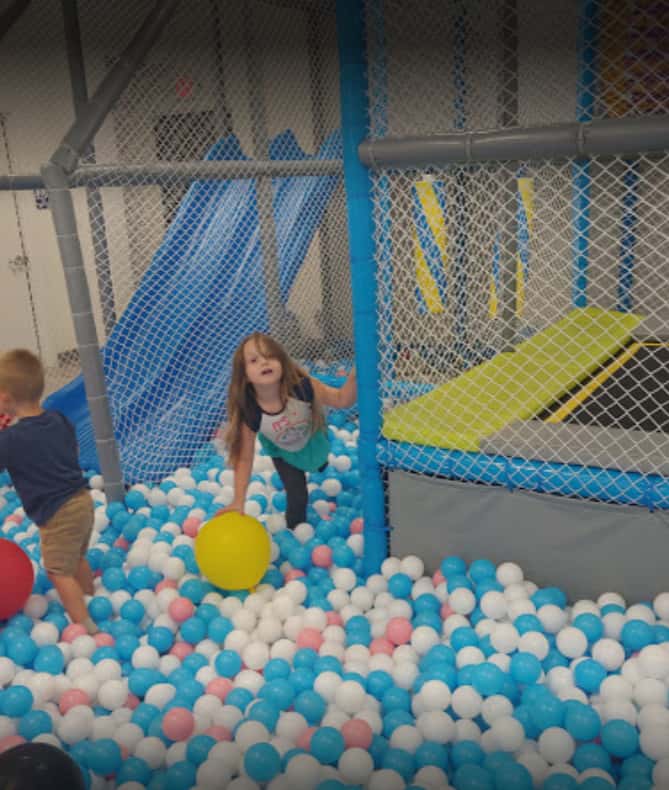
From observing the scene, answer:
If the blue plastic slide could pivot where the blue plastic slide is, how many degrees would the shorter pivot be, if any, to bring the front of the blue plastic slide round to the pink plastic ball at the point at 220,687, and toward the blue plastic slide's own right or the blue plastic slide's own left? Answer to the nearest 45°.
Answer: approximately 45° to the blue plastic slide's own left

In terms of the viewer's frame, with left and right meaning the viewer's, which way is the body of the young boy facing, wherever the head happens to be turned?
facing away from the viewer and to the left of the viewer

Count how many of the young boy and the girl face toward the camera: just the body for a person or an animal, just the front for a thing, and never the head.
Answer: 1

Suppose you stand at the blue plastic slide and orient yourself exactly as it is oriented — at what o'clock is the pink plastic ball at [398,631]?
The pink plastic ball is roughly at 10 o'clock from the blue plastic slide.

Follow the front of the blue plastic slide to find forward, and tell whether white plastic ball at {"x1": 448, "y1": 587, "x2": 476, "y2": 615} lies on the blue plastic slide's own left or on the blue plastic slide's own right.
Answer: on the blue plastic slide's own left

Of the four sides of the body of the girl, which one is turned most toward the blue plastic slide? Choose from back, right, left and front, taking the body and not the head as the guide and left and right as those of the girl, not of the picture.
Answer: back

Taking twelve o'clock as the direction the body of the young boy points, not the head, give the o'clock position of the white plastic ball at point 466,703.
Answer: The white plastic ball is roughly at 6 o'clock from the young boy.

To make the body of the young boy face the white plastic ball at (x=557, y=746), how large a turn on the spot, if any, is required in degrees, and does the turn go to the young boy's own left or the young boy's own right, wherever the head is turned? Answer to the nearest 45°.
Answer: approximately 180°

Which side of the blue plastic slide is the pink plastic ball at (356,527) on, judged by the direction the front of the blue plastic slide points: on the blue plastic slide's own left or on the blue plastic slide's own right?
on the blue plastic slide's own left

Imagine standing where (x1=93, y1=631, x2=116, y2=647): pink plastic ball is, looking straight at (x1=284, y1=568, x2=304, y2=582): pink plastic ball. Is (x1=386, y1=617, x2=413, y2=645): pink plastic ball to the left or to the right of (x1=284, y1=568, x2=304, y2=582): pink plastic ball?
right

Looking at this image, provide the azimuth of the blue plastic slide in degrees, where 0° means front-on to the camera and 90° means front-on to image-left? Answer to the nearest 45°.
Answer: approximately 45°

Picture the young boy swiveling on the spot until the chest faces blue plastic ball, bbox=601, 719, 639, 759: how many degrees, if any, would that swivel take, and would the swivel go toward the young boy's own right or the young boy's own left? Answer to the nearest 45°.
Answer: approximately 180°
